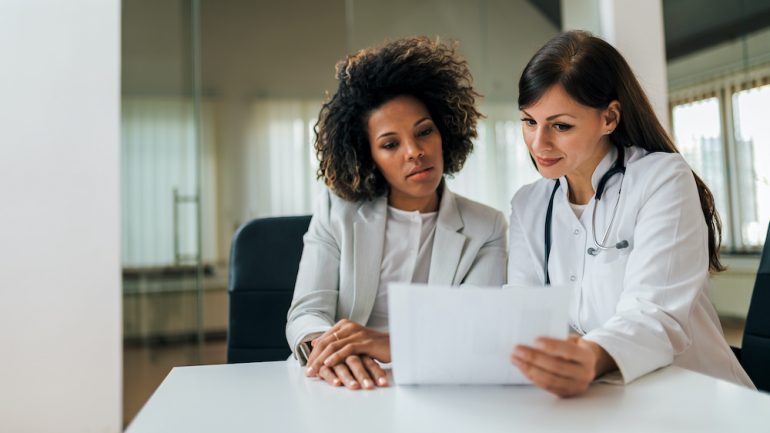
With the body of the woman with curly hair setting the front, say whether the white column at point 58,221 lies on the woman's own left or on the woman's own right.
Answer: on the woman's own right

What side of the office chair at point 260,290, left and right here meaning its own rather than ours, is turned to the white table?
front

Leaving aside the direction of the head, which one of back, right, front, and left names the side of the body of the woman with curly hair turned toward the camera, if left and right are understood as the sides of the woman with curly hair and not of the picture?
front

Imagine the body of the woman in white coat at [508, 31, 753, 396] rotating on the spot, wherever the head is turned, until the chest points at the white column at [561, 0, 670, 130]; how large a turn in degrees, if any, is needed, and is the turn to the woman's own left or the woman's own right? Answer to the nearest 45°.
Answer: approximately 135° to the woman's own right

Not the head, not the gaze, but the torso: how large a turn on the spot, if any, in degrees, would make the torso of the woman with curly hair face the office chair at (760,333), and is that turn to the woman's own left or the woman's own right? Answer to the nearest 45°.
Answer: approximately 90° to the woman's own left

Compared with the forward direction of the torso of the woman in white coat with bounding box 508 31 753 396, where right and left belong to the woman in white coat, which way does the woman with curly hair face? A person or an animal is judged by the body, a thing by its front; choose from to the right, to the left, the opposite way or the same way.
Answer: to the left

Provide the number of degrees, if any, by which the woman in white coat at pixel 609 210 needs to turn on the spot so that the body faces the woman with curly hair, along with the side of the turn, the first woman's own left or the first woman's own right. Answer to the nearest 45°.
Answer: approximately 45° to the first woman's own right

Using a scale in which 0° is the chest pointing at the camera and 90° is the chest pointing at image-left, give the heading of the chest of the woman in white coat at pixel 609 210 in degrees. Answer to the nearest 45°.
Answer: approximately 45°

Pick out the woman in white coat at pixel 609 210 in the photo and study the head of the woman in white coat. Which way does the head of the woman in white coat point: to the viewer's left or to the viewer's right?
to the viewer's left

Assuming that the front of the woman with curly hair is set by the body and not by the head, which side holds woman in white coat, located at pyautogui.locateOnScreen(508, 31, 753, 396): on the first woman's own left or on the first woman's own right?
on the first woman's own left

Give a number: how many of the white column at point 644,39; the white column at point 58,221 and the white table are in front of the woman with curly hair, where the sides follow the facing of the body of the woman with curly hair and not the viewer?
1

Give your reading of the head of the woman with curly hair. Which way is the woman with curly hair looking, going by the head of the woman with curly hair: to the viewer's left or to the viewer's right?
to the viewer's right
